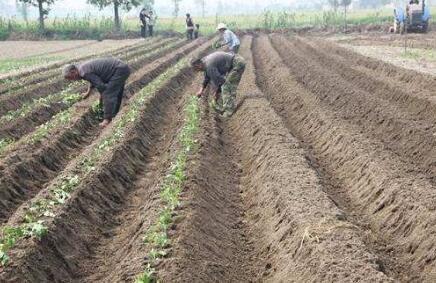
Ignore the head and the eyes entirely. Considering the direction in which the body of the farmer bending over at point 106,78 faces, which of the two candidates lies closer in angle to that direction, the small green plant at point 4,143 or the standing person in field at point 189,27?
the small green plant

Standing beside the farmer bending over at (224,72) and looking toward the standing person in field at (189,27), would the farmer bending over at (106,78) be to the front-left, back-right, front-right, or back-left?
back-left

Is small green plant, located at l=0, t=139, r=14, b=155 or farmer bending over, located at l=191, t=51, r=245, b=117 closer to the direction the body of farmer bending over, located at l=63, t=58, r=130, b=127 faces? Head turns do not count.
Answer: the small green plant

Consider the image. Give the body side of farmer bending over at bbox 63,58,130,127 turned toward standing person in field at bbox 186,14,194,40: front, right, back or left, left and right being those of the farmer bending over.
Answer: right

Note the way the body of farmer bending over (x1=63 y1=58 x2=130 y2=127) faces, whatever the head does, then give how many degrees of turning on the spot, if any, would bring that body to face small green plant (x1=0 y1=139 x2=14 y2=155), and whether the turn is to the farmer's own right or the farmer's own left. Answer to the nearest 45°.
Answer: approximately 45° to the farmer's own left

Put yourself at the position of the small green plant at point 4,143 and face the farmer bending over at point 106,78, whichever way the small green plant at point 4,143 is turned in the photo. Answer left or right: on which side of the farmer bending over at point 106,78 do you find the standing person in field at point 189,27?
left

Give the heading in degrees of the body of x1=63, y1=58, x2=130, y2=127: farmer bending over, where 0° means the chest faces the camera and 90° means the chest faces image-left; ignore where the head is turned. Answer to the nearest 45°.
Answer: approximately 90°

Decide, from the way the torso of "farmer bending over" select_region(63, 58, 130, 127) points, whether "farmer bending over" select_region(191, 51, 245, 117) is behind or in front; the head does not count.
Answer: behind
